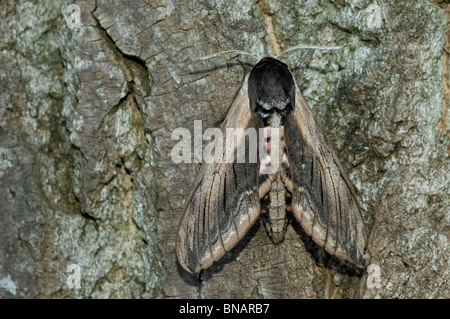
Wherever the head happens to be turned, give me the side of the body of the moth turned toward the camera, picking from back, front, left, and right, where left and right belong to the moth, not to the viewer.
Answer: back
